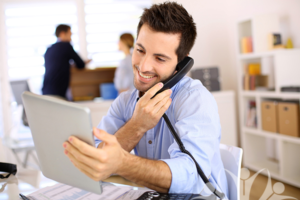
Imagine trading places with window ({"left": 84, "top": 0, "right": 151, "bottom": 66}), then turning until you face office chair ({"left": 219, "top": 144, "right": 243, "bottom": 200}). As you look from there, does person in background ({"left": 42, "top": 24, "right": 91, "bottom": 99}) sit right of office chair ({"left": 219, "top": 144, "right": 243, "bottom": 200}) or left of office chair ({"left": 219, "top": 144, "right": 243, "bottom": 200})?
right

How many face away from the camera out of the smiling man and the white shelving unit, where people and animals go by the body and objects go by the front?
0

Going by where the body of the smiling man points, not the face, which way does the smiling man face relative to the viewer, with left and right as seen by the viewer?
facing the viewer and to the left of the viewer

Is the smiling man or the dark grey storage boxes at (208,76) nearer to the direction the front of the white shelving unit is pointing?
the smiling man

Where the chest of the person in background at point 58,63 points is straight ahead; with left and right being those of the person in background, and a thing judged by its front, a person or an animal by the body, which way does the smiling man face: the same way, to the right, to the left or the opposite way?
the opposite way

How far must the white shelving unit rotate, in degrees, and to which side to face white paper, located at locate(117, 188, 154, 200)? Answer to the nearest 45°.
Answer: approximately 45° to its left

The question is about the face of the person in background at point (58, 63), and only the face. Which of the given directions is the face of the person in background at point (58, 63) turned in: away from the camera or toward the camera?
away from the camera

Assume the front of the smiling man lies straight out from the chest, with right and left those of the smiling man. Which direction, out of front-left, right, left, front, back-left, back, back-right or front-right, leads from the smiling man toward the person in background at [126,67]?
back-right

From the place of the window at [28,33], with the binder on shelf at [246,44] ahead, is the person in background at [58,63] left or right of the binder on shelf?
right

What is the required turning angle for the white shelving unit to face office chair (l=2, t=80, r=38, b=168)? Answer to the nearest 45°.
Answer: approximately 45° to its right

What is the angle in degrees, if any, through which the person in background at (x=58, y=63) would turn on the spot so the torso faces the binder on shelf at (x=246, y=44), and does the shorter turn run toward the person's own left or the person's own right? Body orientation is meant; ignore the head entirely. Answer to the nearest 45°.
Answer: approximately 45° to the person's own right

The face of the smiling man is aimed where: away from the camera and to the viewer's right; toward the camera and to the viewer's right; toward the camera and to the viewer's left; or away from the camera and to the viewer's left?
toward the camera and to the viewer's left

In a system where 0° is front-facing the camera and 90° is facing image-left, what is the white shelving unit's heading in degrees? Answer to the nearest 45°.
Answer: approximately 45°

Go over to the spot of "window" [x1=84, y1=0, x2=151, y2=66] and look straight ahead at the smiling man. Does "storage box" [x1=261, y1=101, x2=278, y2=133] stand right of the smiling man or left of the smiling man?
left

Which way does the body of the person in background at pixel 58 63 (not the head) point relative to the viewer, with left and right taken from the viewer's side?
facing away from the viewer and to the right of the viewer
